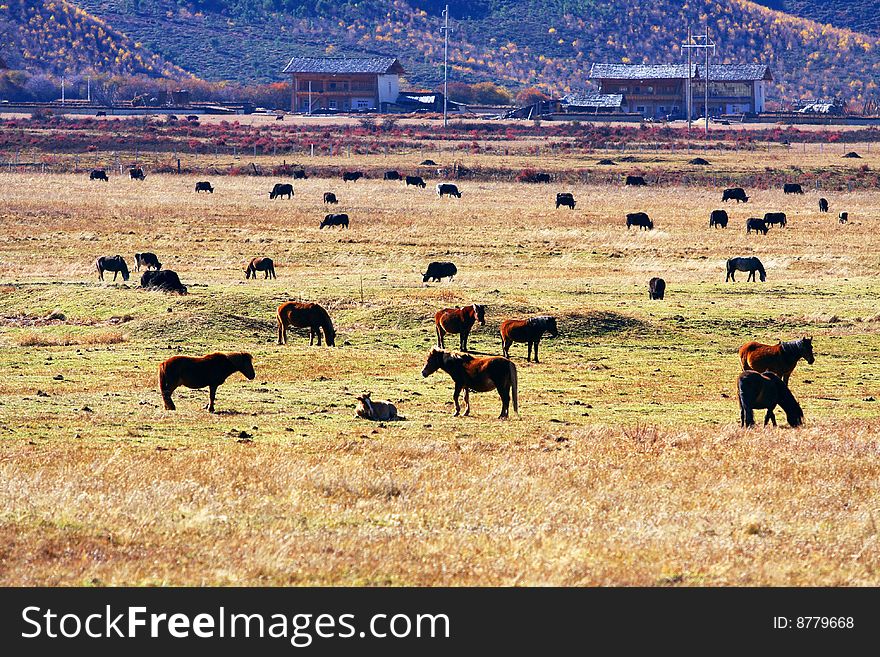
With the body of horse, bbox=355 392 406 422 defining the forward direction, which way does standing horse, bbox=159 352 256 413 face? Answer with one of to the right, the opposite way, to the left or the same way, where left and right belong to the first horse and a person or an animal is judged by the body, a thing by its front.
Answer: the opposite way

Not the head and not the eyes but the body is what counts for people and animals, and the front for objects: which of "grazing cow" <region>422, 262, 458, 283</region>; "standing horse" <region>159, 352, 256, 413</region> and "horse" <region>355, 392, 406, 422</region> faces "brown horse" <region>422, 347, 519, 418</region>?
the standing horse

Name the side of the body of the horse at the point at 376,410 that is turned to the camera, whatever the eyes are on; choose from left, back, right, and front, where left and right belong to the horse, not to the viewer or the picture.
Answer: left

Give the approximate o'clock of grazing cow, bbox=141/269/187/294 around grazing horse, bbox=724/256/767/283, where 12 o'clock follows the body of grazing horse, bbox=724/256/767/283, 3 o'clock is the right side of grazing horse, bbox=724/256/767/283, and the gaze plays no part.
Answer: grazing cow, bbox=141/269/187/294 is roughly at 5 o'clock from grazing horse, bbox=724/256/767/283.

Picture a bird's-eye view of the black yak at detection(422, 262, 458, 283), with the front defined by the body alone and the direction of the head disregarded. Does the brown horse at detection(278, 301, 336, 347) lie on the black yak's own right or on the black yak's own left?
on the black yak's own left

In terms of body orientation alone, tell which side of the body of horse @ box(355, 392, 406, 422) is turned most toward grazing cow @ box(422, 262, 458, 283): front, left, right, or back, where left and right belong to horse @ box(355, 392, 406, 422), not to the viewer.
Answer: right

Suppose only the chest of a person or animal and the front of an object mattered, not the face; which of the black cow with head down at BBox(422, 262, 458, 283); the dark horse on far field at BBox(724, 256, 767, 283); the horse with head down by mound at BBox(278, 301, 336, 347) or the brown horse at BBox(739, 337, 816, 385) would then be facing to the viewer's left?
the black cow with head down at BBox(422, 262, 458, 283)

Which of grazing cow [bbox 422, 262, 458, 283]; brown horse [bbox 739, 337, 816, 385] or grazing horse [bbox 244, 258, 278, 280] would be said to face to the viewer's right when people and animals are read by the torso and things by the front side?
the brown horse

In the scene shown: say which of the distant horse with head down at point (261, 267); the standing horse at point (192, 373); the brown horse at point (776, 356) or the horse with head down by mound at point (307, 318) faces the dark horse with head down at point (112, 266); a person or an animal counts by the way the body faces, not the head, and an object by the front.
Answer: the distant horse with head down at point (261, 267)

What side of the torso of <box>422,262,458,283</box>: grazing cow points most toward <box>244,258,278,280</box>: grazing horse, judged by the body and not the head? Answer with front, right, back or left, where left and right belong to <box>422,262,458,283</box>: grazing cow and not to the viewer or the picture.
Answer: front

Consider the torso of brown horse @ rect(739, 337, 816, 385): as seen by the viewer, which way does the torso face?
to the viewer's right

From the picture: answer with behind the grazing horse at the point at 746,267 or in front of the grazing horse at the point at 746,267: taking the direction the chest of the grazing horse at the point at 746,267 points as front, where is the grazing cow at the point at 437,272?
behind

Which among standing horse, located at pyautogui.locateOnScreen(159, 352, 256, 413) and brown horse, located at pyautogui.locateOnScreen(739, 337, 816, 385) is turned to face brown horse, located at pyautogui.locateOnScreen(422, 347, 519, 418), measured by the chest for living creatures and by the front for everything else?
the standing horse

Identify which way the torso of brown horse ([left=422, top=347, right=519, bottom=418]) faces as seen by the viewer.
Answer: to the viewer's left

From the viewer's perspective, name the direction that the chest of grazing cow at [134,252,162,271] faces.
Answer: to the viewer's right
